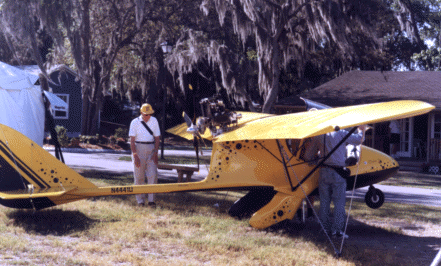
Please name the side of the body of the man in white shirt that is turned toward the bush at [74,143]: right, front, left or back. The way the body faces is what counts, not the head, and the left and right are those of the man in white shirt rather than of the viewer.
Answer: back

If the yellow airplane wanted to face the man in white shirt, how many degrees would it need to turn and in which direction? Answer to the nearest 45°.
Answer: approximately 135° to its left

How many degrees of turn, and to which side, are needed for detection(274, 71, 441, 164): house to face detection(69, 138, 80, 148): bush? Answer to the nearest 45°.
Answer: approximately 45° to its right

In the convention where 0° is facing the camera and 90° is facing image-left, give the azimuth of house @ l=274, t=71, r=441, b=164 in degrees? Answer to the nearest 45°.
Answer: approximately 45°

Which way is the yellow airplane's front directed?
to the viewer's right

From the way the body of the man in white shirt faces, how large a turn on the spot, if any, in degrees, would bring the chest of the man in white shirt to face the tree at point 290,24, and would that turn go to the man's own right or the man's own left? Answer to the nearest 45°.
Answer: approximately 135° to the man's own left

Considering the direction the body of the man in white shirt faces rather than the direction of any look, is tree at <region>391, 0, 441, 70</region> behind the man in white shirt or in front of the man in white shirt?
behind

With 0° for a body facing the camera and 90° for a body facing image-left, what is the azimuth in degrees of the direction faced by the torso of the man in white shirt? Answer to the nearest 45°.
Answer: approximately 0°

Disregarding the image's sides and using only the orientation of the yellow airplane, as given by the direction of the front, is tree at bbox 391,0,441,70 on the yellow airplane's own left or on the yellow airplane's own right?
on the yellow airplane's own left

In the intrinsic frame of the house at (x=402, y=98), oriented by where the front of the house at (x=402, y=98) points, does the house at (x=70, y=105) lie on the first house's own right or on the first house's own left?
on the first house's own right

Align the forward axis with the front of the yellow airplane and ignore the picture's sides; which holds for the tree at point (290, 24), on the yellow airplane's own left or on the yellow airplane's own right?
on the yellow airplane's own left

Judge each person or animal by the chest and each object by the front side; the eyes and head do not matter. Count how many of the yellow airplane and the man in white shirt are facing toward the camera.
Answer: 1
